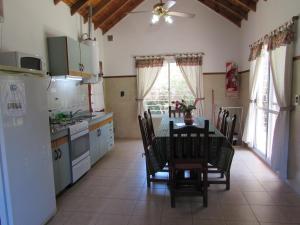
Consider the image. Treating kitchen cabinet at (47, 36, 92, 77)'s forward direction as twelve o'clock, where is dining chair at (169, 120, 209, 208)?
The dining chair is roughly at 12 o'clock from the kitchen cabinet.

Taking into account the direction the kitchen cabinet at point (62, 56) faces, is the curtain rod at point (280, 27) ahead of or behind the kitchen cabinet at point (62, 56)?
ahead

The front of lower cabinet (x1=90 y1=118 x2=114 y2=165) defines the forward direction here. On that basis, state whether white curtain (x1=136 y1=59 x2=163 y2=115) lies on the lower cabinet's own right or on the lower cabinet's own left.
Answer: on the lower cabinet's own left

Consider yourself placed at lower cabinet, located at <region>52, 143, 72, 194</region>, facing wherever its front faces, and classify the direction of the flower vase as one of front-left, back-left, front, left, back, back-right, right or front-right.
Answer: front-left

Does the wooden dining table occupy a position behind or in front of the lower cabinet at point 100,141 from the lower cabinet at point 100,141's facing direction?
in front

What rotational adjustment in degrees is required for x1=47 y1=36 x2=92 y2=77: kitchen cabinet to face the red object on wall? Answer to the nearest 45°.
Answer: approximately 45° to its left

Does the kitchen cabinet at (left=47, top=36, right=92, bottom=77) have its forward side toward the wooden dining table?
yes

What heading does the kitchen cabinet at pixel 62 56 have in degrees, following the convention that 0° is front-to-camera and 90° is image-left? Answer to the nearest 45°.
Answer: approximately 315°

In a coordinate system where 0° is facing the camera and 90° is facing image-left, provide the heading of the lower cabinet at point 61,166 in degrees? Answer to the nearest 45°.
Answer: approximately 315°

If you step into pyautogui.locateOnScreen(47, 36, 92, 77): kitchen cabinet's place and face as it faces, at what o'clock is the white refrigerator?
The white refrigerator is roughly at 2 o'clock from the kitchen cabinet.

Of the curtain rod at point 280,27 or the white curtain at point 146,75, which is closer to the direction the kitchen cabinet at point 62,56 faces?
the curtain rod

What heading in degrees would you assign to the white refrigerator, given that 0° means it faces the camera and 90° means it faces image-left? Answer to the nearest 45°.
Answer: approximately 315°
